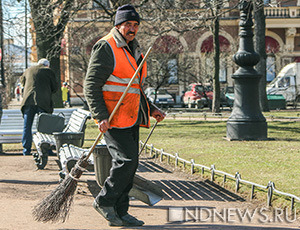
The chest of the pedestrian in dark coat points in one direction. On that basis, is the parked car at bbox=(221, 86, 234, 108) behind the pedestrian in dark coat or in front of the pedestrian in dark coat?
in front

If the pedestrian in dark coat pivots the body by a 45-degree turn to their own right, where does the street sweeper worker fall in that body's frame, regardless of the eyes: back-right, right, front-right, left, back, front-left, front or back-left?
back-right

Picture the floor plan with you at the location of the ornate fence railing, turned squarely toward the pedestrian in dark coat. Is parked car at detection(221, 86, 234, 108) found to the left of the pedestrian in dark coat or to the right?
right

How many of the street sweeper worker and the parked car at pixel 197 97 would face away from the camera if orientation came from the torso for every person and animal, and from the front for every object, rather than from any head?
0

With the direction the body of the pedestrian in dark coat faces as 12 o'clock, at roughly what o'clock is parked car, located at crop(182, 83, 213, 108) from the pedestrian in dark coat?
The parked car is roughly at 1 o'clock from the pedestrian in dark coat.

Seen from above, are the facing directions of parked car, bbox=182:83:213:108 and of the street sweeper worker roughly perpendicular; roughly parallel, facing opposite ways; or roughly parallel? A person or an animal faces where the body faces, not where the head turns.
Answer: roughly perpendicular

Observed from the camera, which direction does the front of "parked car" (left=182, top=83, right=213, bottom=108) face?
facing the viewer and to the left of the viewer

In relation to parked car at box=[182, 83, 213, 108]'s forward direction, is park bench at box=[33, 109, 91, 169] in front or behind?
in front

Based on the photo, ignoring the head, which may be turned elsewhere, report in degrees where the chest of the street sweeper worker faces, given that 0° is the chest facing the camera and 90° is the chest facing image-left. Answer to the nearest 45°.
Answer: approximately 315°

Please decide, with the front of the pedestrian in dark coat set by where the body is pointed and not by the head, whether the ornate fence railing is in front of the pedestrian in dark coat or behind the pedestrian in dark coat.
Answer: behind

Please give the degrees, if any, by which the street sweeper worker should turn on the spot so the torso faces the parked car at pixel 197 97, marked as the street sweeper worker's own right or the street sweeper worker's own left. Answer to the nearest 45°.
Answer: approximately 135° to the street sweeper worker's own left

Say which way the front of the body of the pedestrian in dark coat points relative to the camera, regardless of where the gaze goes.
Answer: away from the camera

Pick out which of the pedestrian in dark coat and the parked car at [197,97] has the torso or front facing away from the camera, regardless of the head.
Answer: the pedestrian in dark coat
